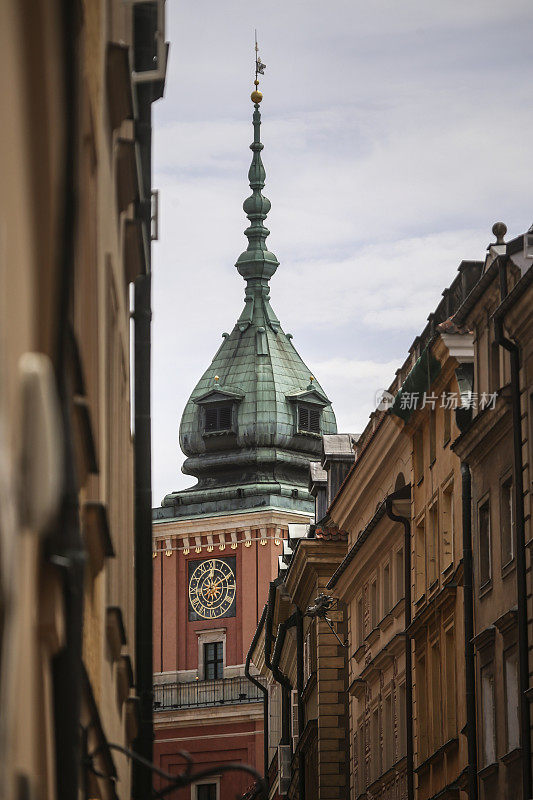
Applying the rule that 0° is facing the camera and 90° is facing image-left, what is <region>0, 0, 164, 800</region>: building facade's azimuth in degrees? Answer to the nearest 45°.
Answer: approximately 270°

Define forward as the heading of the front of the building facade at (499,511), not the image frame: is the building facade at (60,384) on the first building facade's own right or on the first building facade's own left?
on the first building facade's own left

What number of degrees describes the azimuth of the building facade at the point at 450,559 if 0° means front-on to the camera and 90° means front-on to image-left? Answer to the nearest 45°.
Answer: approximately 90°

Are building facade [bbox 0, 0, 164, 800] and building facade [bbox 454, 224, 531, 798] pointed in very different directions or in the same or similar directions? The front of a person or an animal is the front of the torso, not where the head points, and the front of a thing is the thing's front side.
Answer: very different directions

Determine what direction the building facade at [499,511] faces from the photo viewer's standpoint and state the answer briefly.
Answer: facing to the left of the viewer

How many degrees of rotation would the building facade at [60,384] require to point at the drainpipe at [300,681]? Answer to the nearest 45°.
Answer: approximately 90° to its left

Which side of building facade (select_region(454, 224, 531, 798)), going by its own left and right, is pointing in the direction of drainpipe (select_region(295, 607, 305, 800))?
right

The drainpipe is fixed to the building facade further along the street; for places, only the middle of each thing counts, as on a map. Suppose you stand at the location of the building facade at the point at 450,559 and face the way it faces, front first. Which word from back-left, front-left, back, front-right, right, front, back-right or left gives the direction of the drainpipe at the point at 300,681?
right

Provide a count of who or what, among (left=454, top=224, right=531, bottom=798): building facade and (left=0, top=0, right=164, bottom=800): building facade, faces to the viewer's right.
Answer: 1
